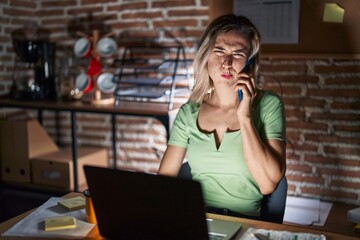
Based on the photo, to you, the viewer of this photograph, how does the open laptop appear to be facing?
facing away from the viewer and to the right of the viewer

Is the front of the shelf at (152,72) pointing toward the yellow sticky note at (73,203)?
yes

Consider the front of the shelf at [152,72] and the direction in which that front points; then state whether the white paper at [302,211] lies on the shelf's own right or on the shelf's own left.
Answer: on the shelf's own left

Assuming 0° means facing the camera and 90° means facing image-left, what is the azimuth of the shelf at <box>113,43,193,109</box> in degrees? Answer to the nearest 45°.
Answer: approximately 0°

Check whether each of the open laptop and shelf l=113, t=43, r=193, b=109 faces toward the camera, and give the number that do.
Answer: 1
